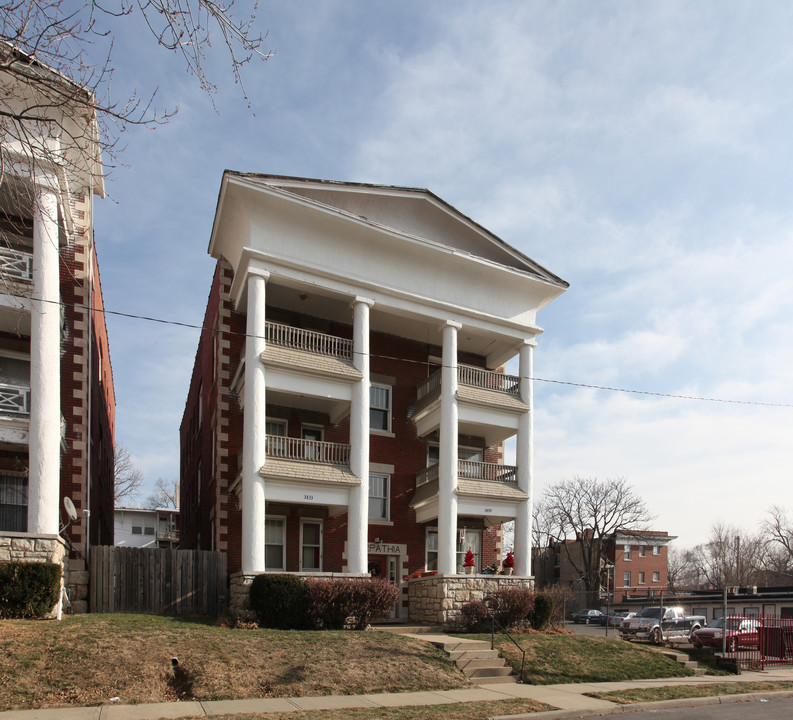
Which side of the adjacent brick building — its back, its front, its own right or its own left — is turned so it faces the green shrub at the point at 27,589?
front

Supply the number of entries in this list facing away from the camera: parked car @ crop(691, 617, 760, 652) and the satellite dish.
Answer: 0

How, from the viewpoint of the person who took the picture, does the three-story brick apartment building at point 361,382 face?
facing the viewer and to the right of the viewer

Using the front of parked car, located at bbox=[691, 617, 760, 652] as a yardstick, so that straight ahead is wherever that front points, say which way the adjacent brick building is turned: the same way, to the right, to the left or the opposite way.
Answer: to the left

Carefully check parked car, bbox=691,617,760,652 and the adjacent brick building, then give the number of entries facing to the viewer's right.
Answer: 0

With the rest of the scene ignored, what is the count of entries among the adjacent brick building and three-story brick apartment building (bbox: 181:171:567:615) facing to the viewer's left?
0

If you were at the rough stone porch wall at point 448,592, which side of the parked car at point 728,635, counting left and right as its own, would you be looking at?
front

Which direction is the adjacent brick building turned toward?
toward the camera

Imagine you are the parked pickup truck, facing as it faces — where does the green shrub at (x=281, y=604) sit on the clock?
The green shrub is roughly at 11 o'clock from the parked pickup truck.

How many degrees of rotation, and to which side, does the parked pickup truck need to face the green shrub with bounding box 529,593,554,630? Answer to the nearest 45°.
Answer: approximately 45° to its left

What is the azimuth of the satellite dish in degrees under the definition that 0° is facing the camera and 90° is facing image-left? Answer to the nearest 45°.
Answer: approximately 315°

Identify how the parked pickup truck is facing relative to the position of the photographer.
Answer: facing the viewer and to the left of the viewer
